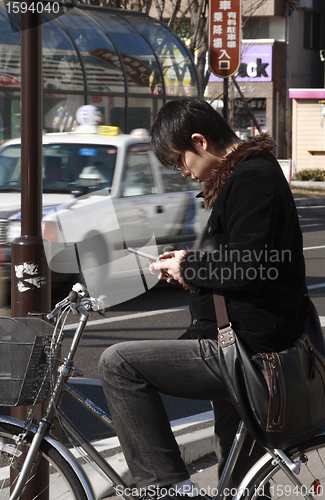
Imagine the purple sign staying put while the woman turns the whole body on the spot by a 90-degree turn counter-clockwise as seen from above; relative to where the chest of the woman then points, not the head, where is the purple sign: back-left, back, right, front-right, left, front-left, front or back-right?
back

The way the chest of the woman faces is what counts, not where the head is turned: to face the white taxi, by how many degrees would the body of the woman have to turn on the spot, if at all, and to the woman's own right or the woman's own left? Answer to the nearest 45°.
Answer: approximately 90° to the woman's own right

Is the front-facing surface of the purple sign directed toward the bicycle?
yes

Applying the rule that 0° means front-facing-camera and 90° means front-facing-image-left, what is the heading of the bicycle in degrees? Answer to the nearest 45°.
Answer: approximately 90°

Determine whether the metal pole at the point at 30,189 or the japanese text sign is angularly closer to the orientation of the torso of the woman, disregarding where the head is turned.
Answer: the metal pole

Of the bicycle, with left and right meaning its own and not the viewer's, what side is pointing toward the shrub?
right

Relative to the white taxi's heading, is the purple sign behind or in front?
behind

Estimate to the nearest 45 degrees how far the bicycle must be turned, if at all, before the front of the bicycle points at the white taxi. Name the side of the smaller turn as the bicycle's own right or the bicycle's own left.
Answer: approximately 90° to the bicycle's own right

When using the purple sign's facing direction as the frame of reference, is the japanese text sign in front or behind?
in front

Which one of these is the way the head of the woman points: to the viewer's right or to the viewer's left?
to the viewer's left

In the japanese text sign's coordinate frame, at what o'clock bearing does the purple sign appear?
The purple sign is roughly at 6 o'clock from the japanese text sign.

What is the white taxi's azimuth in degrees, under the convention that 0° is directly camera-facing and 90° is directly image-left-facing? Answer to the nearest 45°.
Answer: approximately 45°
